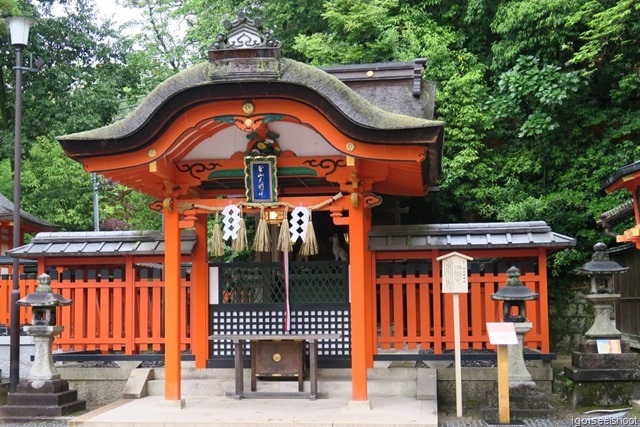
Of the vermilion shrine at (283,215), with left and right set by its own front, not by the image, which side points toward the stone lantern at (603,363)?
left

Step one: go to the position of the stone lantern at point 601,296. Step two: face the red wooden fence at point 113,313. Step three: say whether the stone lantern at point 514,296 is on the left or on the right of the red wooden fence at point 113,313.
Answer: left

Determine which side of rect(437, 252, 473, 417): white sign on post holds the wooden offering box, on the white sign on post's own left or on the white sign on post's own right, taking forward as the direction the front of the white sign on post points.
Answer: on the white sign on post's own right

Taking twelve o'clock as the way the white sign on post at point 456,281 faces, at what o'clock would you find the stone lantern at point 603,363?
The stone lantern is roughly at 8 o'clock from the white sign on post.

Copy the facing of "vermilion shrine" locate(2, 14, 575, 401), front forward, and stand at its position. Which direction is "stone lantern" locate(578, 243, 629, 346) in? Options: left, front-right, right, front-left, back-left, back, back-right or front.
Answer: left

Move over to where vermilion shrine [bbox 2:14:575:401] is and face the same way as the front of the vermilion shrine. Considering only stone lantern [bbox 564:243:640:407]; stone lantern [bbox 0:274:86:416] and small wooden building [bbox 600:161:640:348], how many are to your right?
1

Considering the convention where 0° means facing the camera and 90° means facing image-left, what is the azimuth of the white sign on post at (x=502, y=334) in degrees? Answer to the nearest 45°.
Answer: approximately 0°

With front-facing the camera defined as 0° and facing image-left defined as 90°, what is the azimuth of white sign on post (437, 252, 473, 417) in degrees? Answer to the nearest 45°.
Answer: approximately 0°
